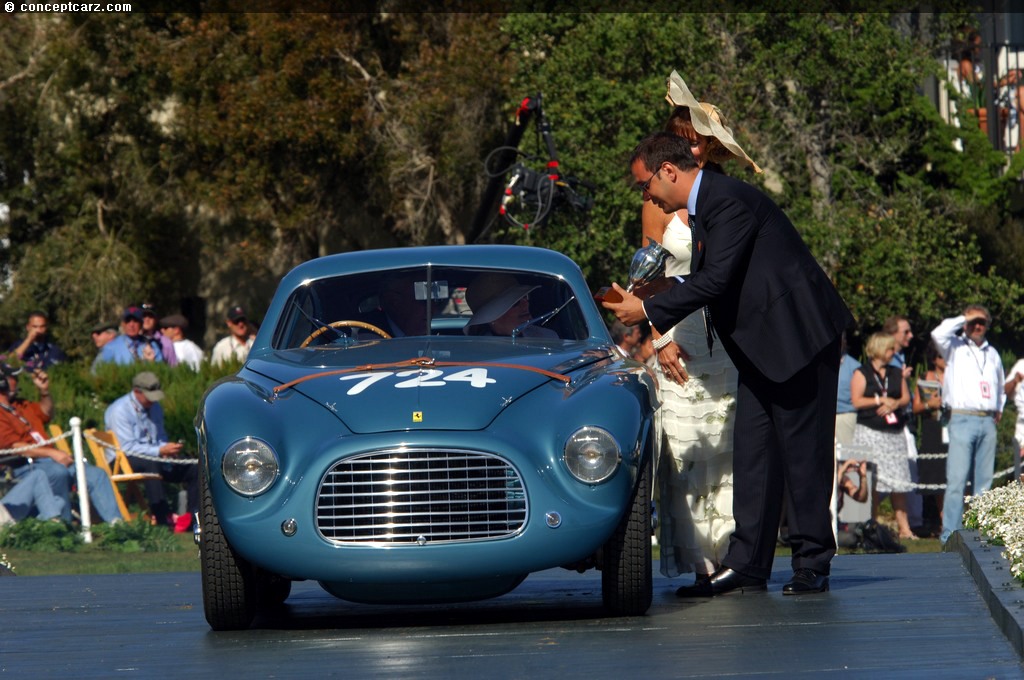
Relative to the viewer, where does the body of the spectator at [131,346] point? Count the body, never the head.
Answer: toward the camera

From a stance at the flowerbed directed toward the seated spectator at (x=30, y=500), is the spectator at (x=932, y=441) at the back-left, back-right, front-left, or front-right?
front-right

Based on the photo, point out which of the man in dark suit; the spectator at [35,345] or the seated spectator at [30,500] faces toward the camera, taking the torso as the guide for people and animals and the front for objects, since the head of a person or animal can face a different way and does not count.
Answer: the spectator

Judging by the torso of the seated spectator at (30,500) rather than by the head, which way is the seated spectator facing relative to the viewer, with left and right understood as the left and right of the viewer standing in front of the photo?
facing to the right of the viewer

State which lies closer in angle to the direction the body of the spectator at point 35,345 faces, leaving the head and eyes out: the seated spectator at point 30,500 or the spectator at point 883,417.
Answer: the seated spectator

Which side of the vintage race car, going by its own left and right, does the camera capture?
front

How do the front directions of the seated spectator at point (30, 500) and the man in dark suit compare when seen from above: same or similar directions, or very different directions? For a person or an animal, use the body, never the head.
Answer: very different directions

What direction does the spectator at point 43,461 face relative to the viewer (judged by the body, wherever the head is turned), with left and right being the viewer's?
facing the viewer and to the right of the viewer

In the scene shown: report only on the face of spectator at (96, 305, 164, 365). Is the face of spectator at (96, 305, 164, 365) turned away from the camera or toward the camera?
toward the camera

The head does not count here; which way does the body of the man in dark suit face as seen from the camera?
to the viewer's left
